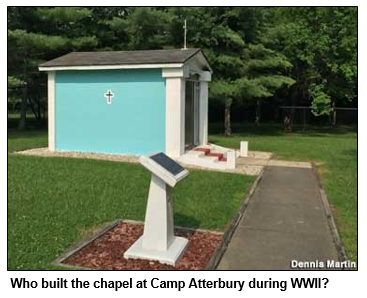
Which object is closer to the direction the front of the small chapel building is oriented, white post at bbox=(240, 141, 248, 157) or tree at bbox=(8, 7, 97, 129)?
the white post

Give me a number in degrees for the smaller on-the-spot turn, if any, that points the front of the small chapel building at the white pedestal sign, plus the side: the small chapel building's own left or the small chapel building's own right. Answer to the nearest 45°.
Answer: approximately 90° to the small chapel building's own right

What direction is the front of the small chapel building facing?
to the viewer's right
